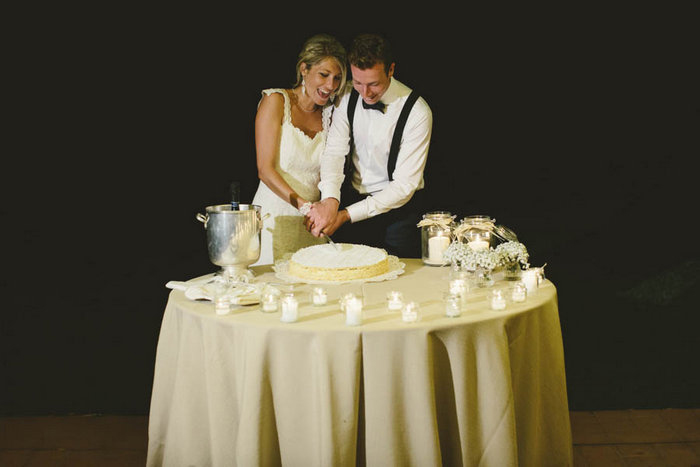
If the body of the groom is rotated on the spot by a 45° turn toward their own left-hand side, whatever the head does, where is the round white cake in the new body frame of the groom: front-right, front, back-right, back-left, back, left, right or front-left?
front

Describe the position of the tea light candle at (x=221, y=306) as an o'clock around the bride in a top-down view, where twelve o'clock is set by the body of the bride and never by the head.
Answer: The tea light candle is roughly at 2 o'clock from the bride.

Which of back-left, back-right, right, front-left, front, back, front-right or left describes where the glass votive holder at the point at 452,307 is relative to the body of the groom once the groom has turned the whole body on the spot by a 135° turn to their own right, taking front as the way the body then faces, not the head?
back

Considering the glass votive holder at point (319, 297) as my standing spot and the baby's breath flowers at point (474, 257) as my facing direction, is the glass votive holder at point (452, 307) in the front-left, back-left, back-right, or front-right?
front-right

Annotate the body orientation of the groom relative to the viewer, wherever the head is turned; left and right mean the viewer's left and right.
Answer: facing the viewer and to the left of the viewer

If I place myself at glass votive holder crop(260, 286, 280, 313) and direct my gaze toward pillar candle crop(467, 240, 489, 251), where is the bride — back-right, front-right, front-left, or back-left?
front-left

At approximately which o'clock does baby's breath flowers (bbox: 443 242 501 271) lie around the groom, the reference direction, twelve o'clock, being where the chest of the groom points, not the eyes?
The baby's breath flowers is roughly at 10 o'clock from the groom.

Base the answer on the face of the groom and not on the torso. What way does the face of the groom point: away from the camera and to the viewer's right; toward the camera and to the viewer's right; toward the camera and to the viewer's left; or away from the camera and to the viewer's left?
toward the camera and to the viewer's left

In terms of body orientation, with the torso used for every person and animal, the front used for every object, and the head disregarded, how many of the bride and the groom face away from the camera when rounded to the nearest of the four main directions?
0

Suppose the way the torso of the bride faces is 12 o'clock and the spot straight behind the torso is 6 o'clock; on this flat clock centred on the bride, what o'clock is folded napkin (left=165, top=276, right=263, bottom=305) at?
The folded napkin is roughly at 2 o'clock from the bride.

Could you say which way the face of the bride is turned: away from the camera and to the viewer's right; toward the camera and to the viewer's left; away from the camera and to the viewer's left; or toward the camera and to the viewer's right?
toward the camera and to the viewer's right

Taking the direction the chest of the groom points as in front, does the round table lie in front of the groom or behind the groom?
in front

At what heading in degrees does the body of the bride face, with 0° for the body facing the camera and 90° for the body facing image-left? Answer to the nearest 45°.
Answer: approximately 315°
